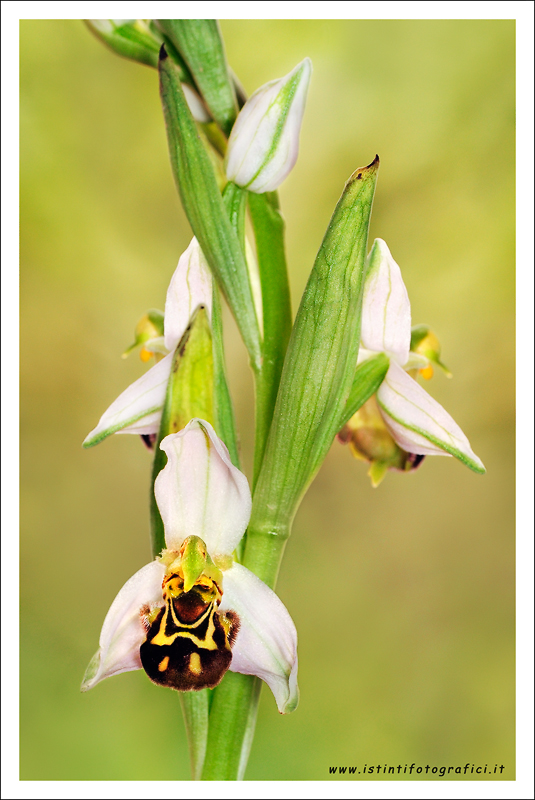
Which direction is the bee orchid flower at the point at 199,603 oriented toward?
toward the camera
